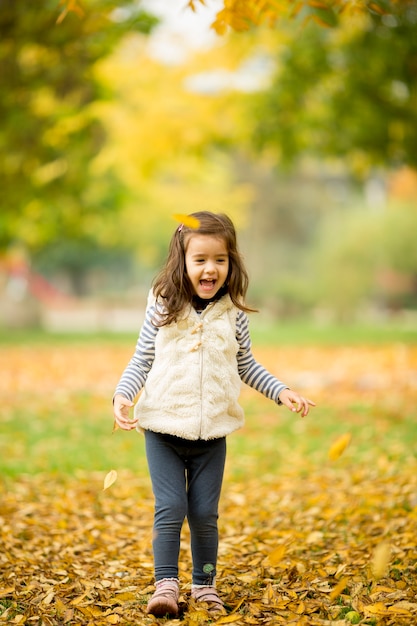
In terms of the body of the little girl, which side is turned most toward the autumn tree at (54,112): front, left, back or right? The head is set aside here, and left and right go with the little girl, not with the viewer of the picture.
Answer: back

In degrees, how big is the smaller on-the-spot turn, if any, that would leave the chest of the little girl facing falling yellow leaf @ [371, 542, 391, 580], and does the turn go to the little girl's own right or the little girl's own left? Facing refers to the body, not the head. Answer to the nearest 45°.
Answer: approximately 90° to the little girl's own left

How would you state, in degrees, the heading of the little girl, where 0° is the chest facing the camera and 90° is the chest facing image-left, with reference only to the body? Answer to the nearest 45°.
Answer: approximately 0°

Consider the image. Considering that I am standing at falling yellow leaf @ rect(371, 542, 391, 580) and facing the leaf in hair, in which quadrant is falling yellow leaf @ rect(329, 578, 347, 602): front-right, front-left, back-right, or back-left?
front-left
